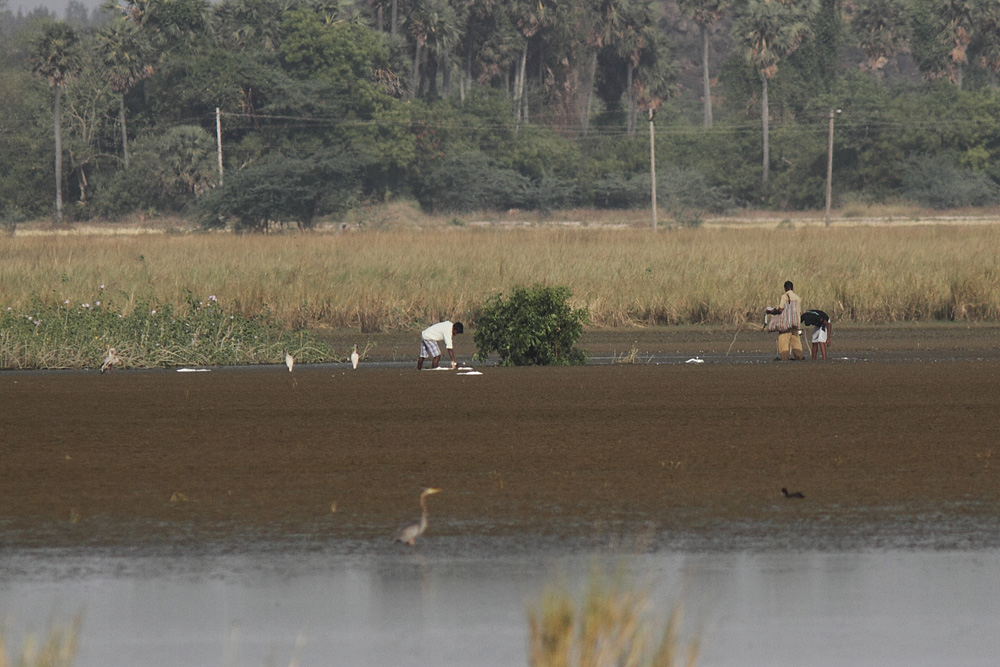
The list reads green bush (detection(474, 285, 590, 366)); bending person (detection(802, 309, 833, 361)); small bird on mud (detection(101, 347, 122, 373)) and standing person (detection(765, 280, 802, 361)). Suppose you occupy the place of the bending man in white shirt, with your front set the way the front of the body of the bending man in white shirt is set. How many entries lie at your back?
1

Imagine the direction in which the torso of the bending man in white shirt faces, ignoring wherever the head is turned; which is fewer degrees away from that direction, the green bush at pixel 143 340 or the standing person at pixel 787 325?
the standing person

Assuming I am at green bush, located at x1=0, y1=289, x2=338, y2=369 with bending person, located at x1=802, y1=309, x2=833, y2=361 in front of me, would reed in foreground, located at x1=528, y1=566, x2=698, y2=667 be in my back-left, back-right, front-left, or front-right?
front-right

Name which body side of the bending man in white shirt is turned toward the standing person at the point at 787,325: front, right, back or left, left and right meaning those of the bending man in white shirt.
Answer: front

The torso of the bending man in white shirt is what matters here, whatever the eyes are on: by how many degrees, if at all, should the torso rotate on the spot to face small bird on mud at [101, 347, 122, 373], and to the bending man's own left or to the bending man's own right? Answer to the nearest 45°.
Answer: approximately 180°

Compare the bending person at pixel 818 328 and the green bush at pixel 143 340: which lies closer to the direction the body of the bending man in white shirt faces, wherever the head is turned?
the bending person

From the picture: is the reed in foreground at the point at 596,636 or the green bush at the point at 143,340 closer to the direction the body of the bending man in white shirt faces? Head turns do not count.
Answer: the reed in foreground

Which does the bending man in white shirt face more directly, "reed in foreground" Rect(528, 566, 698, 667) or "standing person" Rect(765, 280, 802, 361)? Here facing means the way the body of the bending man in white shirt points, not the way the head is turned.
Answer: the standing person

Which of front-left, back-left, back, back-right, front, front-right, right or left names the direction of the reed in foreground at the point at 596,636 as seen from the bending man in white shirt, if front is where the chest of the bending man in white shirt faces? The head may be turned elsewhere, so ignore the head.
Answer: right

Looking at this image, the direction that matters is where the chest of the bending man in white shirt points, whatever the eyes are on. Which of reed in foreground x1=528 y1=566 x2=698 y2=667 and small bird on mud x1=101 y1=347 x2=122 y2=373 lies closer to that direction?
the reed in foreground

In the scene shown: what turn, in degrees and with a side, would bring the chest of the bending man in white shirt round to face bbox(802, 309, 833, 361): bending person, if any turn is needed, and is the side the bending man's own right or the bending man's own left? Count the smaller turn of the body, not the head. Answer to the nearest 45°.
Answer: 0° — they already face them

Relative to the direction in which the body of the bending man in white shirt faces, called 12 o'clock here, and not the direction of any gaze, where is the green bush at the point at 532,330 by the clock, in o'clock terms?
The green bush is roughly at 11 o'clock from the bending man in white shirt.

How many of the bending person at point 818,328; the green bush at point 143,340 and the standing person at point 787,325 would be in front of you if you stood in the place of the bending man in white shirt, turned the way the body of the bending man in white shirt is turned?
2

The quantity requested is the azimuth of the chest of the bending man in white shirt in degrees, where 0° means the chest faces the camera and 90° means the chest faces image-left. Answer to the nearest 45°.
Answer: approximately 270°

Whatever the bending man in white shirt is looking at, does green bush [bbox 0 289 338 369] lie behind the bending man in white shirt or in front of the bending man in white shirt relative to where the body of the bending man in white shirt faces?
behind
